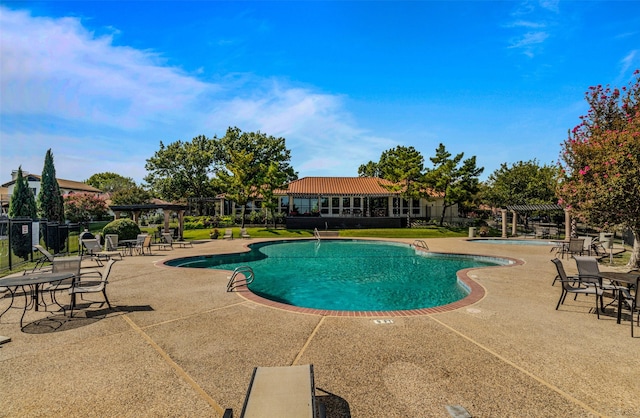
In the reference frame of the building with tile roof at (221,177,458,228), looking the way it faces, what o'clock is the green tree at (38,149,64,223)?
The green tree is roughly at 2 o'clock from the building with tile roof.

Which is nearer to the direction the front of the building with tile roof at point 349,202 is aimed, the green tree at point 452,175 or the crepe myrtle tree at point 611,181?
the crepe myrtle tree

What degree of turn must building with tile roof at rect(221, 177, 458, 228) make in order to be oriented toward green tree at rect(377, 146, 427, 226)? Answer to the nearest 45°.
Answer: approximately 45° to its left

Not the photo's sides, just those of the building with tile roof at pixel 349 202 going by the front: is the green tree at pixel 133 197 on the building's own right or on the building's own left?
on the building's own right

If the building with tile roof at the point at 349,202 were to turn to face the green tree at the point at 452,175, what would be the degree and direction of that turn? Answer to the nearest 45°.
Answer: approximately 45° to its left

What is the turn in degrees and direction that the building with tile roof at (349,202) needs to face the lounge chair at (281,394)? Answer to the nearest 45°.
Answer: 0° — it already faces it

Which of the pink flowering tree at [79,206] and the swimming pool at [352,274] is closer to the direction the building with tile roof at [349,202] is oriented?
the swimming pool

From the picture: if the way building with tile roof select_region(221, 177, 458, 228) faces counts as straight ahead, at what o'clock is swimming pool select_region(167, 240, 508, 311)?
The swimming pool is roughly at 12 o'clock from the building with tile roof.

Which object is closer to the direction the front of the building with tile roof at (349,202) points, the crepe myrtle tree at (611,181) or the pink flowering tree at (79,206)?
the crepe myrtle tree

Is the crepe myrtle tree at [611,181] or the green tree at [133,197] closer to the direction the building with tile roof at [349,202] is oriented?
the crepe myrtle tree

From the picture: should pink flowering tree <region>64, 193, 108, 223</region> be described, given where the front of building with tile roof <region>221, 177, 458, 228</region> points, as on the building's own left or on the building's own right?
on the building's own right
